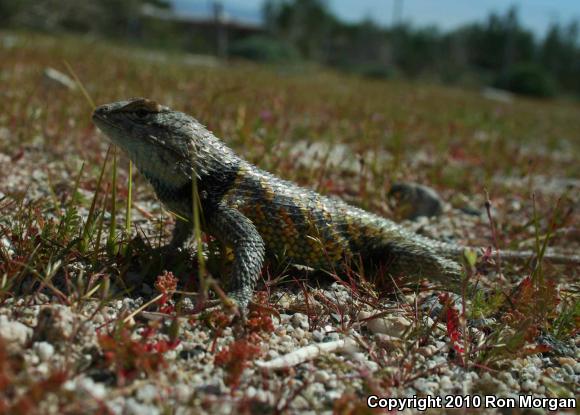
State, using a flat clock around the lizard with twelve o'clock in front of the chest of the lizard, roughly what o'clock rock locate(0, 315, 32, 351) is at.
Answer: The rock is roughly at 10 o'clock from the lizard.

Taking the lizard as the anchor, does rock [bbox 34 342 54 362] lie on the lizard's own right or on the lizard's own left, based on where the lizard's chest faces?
on the lizard's own left

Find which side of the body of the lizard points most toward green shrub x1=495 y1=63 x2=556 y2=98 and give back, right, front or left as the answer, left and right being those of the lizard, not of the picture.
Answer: right

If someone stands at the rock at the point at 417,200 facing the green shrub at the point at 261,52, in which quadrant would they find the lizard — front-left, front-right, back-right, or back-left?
back-left

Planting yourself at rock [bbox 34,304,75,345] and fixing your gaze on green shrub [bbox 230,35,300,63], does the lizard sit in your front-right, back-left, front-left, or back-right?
front-right

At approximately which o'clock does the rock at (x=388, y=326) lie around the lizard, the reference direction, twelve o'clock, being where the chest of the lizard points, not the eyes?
The rock is roughly at 7 o'clock from the lizard.

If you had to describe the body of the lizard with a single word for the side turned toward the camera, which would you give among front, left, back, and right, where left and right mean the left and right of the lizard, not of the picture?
left
